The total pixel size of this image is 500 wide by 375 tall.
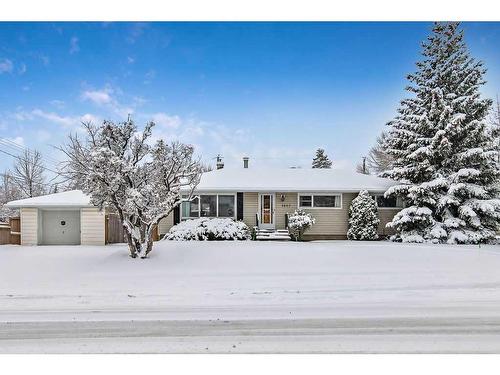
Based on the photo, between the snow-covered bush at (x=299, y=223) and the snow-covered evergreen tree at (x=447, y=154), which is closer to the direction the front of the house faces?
the snow-covered bush

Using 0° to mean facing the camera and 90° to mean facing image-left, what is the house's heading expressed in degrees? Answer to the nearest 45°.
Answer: approximately 0°

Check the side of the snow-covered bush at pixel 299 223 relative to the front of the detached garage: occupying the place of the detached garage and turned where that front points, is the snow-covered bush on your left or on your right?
on your left

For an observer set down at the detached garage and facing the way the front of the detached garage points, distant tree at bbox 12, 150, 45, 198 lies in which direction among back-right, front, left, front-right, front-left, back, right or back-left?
back

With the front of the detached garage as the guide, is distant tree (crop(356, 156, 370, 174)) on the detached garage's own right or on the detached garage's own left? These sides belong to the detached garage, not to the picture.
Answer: on the detached garage's own left

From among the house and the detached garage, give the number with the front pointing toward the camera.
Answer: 2

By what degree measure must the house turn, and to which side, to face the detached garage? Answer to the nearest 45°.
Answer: approximately 90° to its right

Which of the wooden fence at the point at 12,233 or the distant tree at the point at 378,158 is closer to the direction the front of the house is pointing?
the wooden fence

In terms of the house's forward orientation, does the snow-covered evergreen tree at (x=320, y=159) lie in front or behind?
behind
